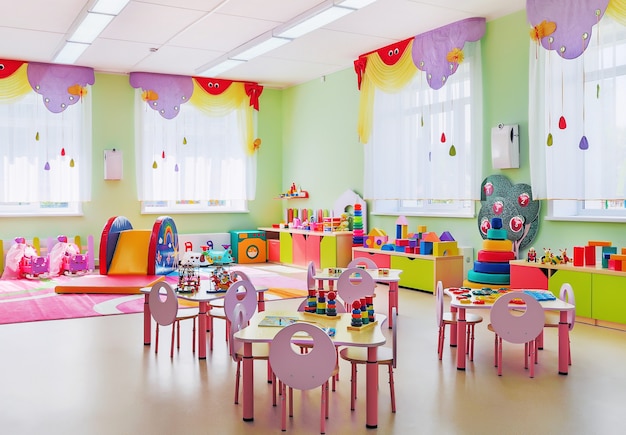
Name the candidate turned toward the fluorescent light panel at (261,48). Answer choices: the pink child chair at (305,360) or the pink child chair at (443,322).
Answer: the pink child chair at (305,360)

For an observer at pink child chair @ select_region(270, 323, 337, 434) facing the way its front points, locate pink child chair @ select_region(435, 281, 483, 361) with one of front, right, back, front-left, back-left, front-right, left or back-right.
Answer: front-right

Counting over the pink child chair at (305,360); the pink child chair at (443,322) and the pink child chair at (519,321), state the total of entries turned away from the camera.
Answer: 2

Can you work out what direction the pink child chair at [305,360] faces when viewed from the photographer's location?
facing away from the viewer

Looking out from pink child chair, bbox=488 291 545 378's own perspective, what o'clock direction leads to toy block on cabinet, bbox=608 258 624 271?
The toy block on cabinet is roughly at 1 o'clock from the pink child chair.

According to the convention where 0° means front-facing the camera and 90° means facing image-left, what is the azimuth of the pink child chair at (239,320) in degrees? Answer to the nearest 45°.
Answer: approximately 225°

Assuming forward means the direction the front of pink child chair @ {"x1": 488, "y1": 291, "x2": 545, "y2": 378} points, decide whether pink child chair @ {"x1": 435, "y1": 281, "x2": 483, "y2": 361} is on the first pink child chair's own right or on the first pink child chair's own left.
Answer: on the first pink child chair's own left

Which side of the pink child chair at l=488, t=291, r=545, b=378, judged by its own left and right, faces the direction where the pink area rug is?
left

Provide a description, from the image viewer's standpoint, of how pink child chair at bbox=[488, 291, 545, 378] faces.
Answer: facing away from the viewer

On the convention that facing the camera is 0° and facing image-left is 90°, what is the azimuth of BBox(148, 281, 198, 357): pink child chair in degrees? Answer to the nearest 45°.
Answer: approximately 225°

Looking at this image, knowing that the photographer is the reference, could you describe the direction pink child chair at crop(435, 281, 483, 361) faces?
facing to the right of the viewer

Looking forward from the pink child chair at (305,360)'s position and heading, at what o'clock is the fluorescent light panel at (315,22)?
The fluorescent light panel is roughly at 12 o'clock from the pink child chair.

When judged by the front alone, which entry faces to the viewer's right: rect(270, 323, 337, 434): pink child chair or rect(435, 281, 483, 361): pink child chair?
rect(435, 281, 483, 361): pink child chair

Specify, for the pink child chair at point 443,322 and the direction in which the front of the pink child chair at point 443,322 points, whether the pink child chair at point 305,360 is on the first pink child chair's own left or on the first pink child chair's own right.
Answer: on the first pink child chair's own right
